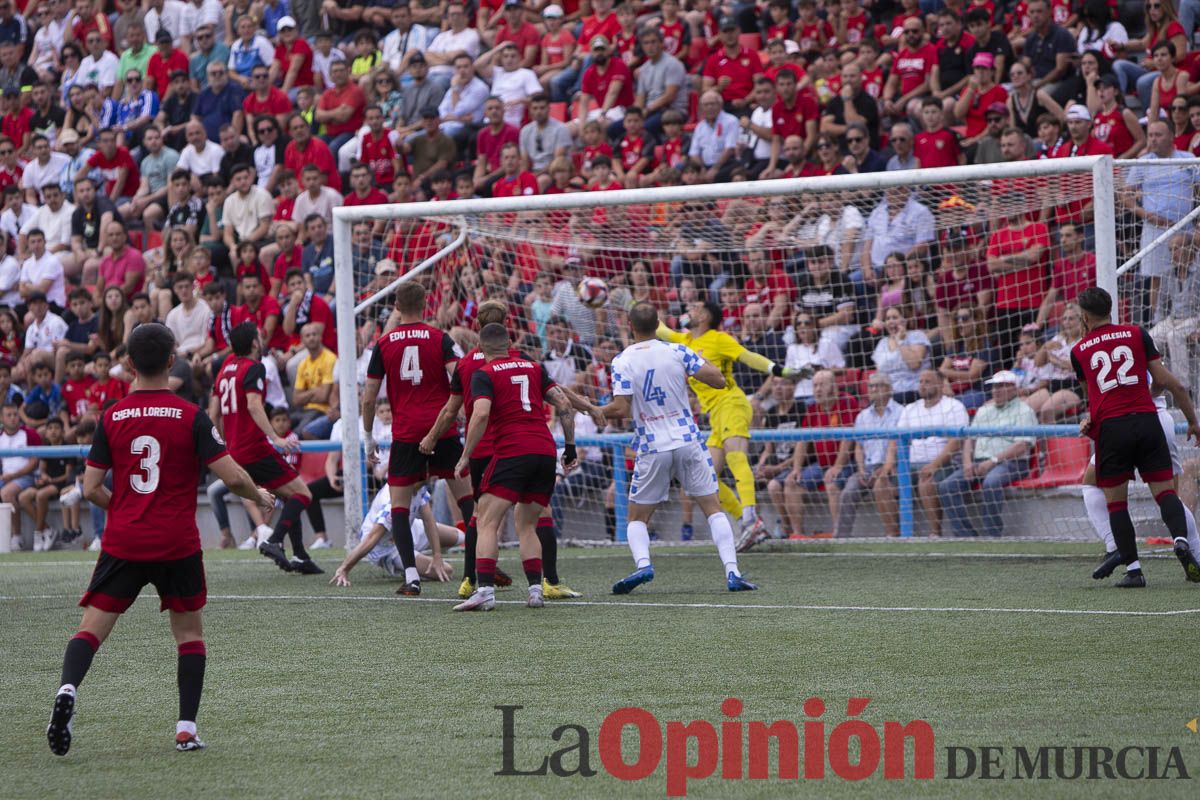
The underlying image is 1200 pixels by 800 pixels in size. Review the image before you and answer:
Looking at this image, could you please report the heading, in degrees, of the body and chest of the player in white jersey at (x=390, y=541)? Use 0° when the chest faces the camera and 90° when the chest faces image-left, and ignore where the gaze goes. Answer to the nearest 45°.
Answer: approximately 270°

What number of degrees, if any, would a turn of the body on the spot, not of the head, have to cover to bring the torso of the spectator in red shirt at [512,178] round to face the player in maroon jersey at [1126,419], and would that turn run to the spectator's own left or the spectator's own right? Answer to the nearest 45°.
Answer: approximately 45° to the spectator's own left

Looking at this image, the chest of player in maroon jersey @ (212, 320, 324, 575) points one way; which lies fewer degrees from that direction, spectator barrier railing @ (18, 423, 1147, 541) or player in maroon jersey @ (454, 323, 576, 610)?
the spectator barrier railing

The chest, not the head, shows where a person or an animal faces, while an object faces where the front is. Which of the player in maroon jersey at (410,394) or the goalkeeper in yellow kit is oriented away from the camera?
the player in maroon jersey

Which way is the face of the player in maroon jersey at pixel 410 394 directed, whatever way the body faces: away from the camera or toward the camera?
away from the camera

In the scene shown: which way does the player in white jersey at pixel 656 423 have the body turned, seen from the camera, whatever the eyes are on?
away from the camera

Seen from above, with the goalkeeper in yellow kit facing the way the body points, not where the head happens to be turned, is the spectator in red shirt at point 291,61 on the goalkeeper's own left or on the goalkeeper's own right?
on the goalkeeper's own right

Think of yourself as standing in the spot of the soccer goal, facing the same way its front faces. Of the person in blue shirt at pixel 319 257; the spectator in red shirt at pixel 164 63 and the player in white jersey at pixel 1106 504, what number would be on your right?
2

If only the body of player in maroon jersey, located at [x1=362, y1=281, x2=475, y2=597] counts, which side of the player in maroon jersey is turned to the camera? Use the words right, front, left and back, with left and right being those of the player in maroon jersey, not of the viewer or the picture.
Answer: back

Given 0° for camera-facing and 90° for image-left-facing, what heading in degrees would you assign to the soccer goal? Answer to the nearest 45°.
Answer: approximately 45°

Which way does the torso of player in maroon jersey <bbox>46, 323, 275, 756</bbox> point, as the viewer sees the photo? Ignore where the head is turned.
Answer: away from the camera

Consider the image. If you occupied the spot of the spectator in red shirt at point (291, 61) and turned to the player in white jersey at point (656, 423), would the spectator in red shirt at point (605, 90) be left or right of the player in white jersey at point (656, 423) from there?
left
